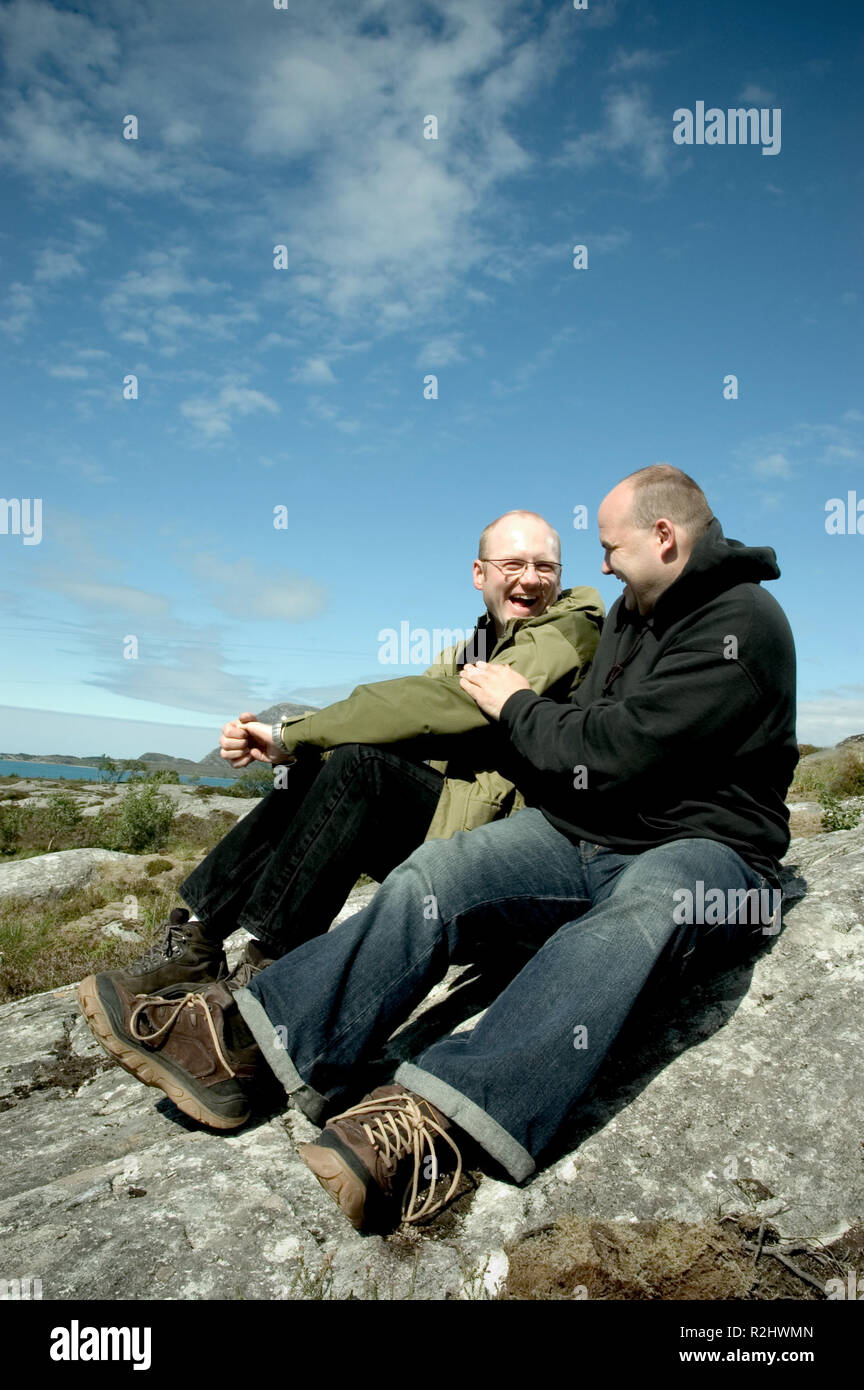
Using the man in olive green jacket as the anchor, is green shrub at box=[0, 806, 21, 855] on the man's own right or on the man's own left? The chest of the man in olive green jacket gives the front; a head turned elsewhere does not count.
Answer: on the man's own right

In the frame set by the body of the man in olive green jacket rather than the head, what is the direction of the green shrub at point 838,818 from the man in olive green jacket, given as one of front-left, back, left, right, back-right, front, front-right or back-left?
back-right

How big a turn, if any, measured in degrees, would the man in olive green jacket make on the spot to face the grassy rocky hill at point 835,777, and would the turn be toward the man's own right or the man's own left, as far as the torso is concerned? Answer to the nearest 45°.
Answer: approximately 135° to the man's own right

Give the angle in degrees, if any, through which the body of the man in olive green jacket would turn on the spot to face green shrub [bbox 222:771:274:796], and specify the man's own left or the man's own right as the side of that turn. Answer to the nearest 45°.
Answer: approximately 90° to the man's own right

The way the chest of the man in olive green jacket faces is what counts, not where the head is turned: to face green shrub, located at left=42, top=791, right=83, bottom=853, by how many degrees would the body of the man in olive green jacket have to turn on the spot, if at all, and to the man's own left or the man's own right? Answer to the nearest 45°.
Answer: approximately 90° to the man's own right

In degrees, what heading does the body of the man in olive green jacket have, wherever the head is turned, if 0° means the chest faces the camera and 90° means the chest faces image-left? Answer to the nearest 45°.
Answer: approximately 90°
